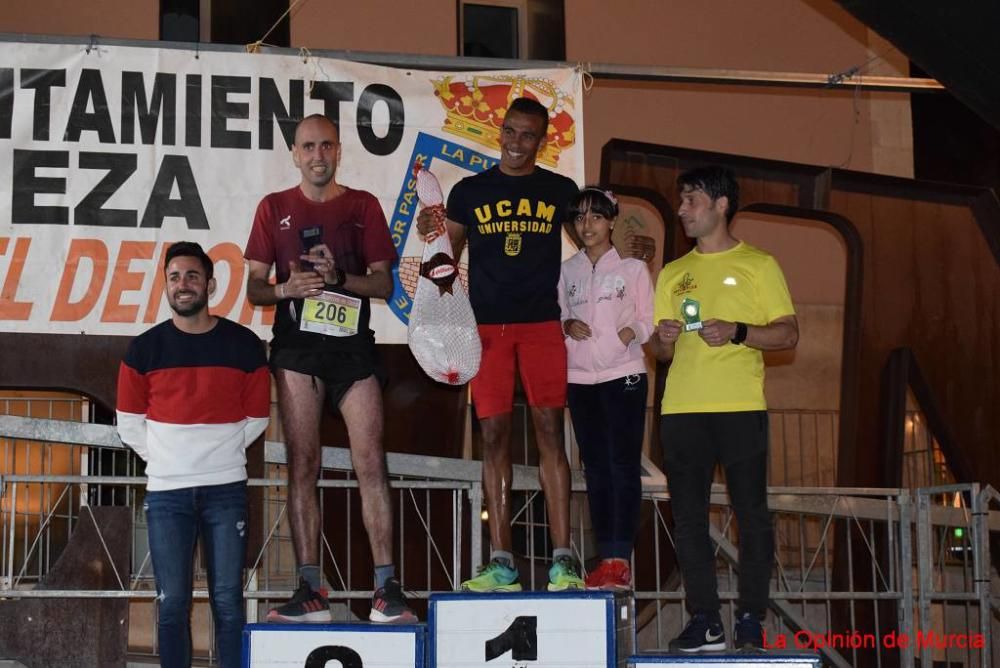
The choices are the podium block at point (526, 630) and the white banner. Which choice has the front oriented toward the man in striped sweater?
the white banner

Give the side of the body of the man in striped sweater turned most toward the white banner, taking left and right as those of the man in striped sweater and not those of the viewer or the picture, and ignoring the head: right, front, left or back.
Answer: back

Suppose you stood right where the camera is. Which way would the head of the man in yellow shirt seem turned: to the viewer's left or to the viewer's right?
to the viewer's left

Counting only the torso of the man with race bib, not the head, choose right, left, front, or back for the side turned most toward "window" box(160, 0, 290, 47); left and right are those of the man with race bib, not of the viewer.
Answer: back

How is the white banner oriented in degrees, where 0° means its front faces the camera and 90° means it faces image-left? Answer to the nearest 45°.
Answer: approximately 0°

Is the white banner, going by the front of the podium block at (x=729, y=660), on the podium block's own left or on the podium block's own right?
on the podium block's own right

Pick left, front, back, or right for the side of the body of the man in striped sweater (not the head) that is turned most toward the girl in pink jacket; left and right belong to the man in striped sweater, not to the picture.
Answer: left

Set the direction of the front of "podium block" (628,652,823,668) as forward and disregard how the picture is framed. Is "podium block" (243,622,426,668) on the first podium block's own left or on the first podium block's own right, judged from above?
on the first podium block's own right
